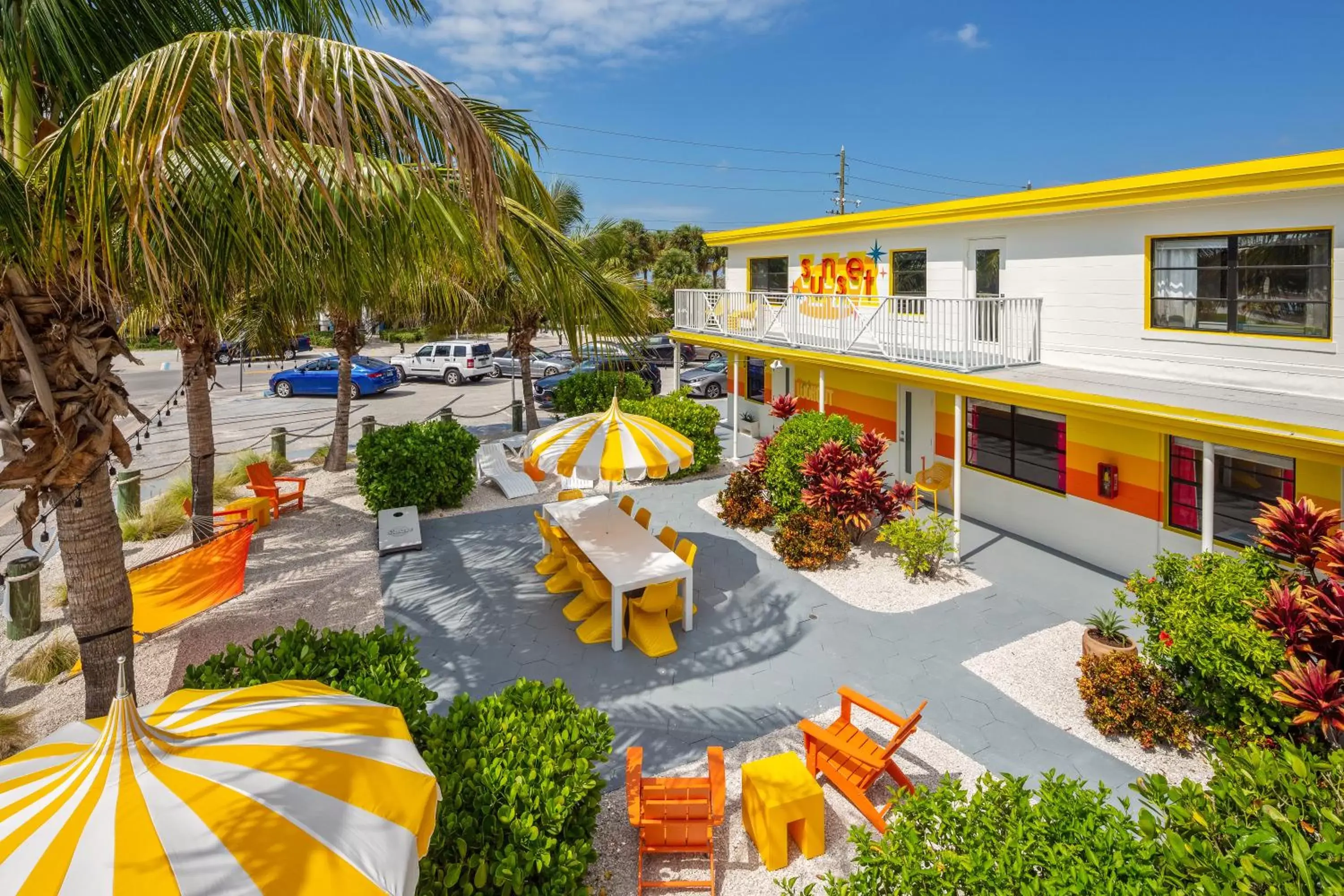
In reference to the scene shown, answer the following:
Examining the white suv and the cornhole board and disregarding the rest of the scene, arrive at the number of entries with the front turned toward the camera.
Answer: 1

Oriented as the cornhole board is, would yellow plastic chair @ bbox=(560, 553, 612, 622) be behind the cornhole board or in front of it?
in front

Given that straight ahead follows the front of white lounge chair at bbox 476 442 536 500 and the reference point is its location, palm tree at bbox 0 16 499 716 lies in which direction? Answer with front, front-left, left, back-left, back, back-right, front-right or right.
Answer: front-right

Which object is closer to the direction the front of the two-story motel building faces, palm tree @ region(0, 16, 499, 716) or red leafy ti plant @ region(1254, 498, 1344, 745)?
the palm tree

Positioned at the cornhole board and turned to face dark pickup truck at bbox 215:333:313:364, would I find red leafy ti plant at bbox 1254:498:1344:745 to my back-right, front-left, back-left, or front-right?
back-right

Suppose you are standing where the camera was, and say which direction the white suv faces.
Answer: facing away from the viewer and to the left of the viewer

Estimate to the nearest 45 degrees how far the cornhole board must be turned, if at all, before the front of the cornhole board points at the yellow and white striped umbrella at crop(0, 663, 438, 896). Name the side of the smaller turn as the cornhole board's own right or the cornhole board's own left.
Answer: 0° — it already faces it
